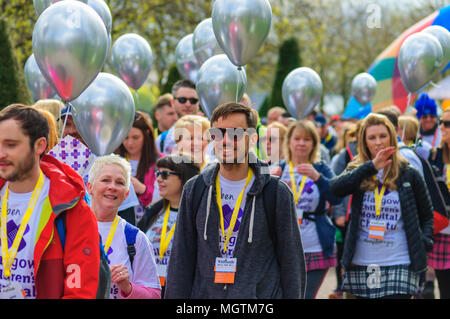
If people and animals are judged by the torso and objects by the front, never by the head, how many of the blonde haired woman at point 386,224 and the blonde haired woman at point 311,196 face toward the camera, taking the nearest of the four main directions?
2

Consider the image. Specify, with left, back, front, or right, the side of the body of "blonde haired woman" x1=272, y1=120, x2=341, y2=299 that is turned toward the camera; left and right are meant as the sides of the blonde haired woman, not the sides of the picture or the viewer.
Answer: front

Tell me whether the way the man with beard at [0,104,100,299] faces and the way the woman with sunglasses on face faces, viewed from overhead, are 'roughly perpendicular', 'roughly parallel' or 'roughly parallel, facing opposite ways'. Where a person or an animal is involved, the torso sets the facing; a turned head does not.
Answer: roughly parallel

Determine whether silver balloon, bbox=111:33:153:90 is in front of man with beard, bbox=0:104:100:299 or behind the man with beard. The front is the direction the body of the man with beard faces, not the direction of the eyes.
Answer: behind

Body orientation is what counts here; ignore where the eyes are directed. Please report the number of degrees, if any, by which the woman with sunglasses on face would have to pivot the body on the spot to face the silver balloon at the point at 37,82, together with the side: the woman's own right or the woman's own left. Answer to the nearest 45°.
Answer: approximately 90° to the woman's own right

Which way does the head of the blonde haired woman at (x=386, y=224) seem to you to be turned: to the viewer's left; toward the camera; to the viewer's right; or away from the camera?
toward the camera

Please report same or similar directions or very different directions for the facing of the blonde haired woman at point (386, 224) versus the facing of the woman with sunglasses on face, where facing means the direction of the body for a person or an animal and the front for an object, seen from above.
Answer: same or similar directions

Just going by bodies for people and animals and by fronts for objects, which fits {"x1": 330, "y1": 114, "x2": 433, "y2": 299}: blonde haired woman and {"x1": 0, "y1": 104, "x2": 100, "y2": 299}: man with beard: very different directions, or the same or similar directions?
same or similar directions

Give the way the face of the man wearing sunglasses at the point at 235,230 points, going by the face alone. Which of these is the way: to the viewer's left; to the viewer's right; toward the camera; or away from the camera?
toward the camera

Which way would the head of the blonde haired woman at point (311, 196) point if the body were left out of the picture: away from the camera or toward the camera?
toward the camera

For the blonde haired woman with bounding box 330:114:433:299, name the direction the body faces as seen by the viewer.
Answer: toward the camera

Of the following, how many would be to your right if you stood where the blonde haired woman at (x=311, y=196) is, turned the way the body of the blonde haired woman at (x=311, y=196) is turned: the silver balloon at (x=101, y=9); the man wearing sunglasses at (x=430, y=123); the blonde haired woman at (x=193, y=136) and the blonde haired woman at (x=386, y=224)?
2

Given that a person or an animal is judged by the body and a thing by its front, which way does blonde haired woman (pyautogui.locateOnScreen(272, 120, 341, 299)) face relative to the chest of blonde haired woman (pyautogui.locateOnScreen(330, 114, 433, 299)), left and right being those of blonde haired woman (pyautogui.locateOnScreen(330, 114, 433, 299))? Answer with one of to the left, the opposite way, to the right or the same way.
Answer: the same way
